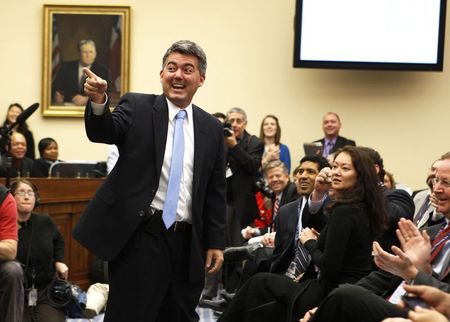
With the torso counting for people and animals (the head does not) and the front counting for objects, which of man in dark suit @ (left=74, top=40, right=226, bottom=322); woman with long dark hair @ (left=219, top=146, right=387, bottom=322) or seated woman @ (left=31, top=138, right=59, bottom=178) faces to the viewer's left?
the woman with long dark hair

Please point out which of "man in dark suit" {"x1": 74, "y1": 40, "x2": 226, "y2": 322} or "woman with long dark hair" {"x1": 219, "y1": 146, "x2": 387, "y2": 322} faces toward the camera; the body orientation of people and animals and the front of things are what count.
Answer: the man in dark suit

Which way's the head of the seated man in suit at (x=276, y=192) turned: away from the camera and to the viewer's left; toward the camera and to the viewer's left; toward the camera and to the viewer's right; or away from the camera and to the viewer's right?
toward the camera and to the viewer's left

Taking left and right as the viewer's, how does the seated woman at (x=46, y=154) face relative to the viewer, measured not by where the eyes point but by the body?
facing the viewer and to the right of the viewer

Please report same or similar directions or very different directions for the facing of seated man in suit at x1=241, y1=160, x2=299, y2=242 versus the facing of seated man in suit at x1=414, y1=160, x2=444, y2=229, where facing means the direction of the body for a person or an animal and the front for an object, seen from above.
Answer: same or similar directions

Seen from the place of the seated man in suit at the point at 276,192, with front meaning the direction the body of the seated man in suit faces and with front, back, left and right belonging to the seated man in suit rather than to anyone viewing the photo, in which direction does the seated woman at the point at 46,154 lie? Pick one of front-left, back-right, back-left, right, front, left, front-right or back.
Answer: right

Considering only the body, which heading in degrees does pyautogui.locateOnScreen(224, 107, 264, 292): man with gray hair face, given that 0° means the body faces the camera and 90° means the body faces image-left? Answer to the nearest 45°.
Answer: approximately 45°

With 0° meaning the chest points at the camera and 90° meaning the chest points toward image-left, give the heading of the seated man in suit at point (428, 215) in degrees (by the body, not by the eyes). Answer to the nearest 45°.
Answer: approximately 45°

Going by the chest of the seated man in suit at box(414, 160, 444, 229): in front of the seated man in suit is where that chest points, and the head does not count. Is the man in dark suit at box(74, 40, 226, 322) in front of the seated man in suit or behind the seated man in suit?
in front

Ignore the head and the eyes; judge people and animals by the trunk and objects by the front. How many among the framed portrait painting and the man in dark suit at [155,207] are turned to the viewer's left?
0

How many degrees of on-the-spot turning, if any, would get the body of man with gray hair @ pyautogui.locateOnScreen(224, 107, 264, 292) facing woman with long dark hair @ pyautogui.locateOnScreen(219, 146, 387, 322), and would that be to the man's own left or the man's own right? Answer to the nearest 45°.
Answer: approximately 45° to the man's own left

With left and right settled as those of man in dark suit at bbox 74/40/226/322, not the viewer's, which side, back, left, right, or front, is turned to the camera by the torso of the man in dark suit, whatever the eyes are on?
front

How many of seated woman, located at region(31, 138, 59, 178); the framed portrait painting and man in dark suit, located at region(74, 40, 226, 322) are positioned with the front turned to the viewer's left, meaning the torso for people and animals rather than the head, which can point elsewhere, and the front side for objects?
0

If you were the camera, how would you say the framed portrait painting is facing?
facing the viewer

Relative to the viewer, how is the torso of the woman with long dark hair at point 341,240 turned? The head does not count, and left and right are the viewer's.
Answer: facing to the left of the viewer
